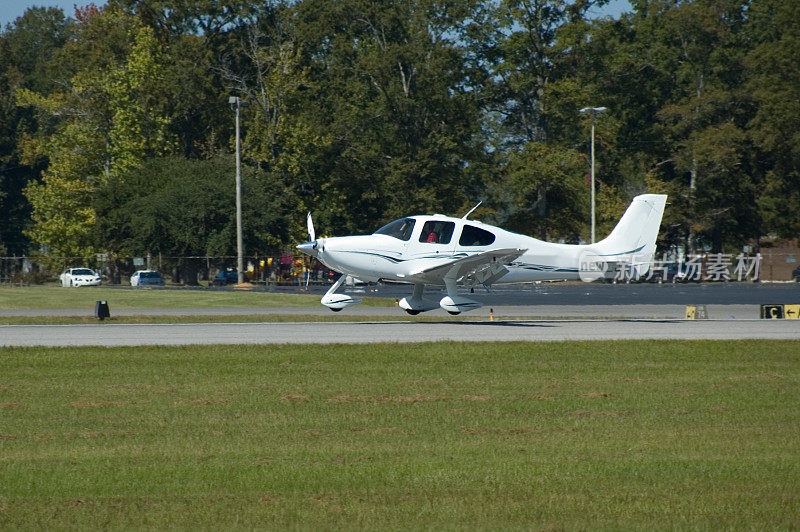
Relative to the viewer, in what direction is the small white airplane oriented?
to the viewer's left
